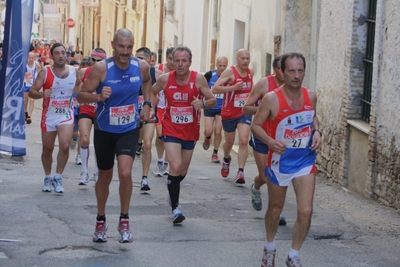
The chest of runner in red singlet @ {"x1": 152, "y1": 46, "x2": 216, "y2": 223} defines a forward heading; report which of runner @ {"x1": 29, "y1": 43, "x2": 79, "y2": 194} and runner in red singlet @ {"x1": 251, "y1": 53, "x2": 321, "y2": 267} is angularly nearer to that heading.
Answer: the runner in red singlet

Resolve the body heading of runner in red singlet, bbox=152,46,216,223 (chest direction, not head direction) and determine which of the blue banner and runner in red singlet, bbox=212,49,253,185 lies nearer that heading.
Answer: the blue banner

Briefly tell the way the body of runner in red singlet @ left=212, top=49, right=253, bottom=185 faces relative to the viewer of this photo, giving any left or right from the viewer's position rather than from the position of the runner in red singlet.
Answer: facing the viewer and to the right of the viewer

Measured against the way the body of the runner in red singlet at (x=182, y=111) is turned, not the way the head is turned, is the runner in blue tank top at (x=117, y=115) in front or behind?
in front

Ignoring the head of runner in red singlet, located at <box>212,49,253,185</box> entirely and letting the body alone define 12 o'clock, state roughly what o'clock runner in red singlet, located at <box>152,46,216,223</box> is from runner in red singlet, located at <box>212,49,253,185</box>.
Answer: runner in red singlet, located at <box>152,46,216,223</box> is roughly at 2 o'clock from runner in red singlet, located at <box>212,49,253,185</box>.

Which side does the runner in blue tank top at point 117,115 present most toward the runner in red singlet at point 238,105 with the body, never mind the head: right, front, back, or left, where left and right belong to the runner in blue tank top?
back

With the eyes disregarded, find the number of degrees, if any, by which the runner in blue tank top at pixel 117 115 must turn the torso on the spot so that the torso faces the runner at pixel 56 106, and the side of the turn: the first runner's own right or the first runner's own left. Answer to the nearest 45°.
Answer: approximately 180°
